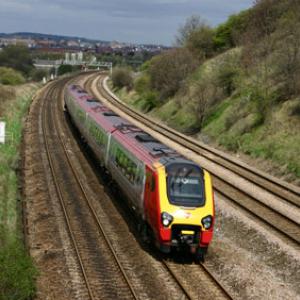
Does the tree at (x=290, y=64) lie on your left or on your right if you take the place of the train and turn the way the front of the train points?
on your left
